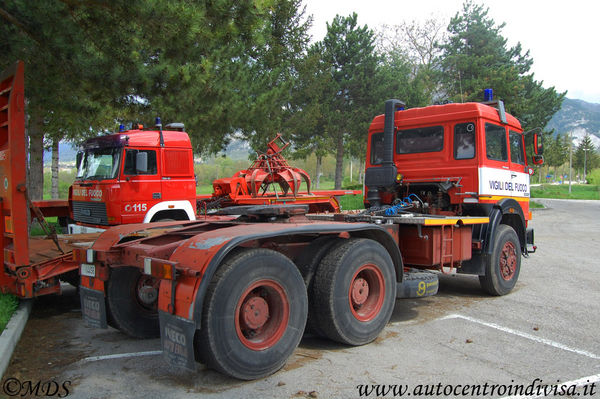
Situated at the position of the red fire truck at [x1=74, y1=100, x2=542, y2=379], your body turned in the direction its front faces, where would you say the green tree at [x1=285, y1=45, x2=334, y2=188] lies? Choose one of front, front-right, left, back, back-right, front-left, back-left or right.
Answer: front-left

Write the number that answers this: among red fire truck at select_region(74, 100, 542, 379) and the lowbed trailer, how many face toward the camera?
0

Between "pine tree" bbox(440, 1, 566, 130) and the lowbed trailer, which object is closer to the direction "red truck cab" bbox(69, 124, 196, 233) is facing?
the lowbed trailer

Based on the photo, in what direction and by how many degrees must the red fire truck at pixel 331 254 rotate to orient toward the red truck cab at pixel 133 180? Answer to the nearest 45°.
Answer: approximately 90° to its left

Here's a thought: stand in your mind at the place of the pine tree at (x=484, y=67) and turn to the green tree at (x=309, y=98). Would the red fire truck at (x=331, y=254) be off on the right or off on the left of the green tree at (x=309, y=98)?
left

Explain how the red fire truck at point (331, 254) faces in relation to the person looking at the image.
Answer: facing away from the viewer and to the right of the viewer

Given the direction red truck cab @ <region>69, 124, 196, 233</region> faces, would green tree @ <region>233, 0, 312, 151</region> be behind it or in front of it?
behind

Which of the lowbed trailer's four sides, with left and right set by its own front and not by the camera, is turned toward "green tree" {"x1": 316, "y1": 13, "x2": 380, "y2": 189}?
front

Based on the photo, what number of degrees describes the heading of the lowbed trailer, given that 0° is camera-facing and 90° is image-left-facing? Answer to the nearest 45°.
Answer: approximately 225°

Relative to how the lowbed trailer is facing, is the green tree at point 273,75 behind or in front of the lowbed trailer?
in front

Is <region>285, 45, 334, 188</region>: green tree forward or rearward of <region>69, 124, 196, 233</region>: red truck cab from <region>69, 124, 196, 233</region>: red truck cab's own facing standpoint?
rearward

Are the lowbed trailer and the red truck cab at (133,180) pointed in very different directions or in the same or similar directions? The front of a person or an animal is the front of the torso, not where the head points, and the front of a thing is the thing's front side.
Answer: very different directions

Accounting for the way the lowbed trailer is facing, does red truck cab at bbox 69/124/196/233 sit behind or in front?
in front

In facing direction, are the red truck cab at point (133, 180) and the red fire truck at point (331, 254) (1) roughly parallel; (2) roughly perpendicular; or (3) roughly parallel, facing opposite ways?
roughly parallel, facing opposite ways
